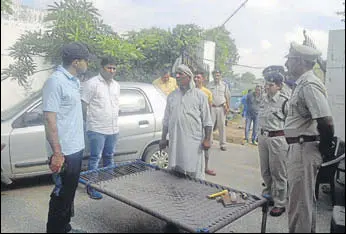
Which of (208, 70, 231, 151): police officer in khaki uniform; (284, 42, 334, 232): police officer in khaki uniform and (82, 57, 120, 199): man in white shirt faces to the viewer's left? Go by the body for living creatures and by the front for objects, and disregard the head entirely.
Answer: (284, 42, 334, 232): police officer in khaki uniform

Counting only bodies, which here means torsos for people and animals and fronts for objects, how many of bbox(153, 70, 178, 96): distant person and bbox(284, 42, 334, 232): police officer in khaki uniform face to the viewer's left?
1

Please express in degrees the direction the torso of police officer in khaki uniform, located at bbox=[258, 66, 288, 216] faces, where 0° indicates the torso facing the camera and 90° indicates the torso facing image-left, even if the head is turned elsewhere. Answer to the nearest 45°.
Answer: approximately 45°

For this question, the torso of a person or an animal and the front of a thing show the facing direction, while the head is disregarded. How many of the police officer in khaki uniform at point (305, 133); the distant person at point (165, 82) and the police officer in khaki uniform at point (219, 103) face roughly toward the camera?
2

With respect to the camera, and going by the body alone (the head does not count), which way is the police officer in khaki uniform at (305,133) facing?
to the viewer's left

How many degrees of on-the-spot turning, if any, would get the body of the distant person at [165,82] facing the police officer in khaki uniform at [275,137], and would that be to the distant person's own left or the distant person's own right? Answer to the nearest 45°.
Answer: approximately 45° to the distant person's own left

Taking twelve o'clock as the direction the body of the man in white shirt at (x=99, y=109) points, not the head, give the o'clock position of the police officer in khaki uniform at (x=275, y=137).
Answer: The police officer in khaki uniform is roughly at 11 o'clock from the man in white shirt.

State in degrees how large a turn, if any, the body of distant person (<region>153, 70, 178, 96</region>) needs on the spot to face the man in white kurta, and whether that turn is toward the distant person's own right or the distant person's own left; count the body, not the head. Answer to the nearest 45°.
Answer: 0° — they already face them

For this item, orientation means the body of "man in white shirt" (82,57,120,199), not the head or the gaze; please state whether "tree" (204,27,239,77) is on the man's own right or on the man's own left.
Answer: on the man's own left
